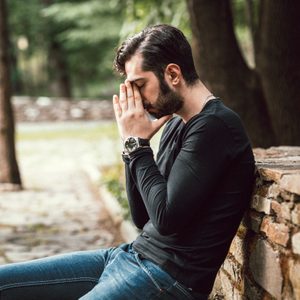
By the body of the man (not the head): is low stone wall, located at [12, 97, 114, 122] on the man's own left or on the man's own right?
on the man's own right

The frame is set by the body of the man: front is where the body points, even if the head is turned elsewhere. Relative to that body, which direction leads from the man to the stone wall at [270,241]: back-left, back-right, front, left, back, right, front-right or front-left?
back

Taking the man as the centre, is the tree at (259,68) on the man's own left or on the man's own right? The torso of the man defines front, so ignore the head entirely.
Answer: on the man's own right

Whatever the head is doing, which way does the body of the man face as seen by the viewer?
to the viewer's left

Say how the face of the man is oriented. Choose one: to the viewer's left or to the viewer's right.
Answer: to the viewer's left
